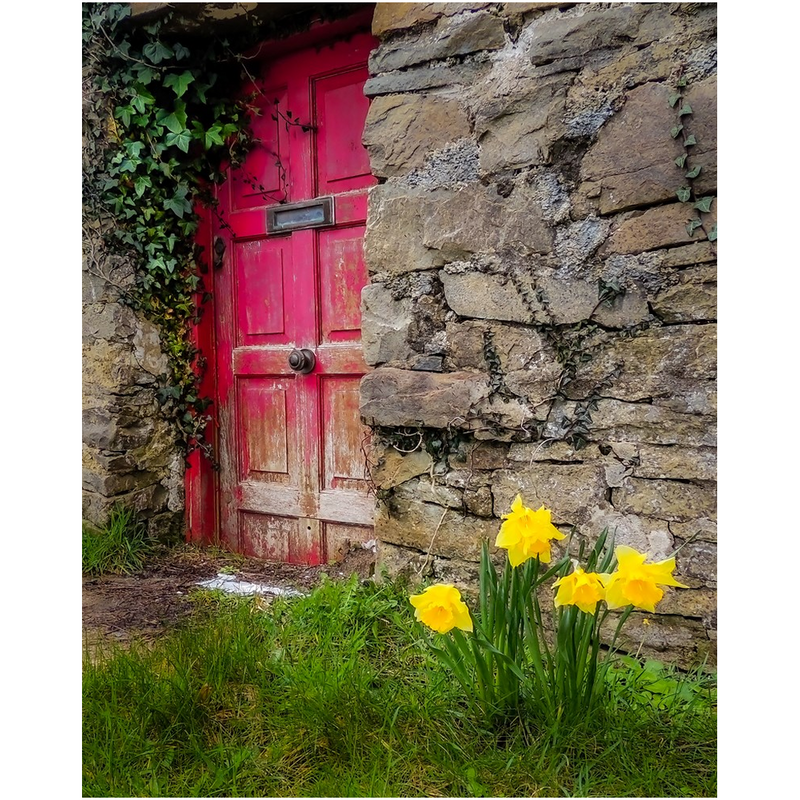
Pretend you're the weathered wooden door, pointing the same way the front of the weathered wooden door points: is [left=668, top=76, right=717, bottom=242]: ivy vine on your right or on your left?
on your left

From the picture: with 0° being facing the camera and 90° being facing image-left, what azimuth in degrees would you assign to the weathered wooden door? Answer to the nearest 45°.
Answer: approximately 45°
